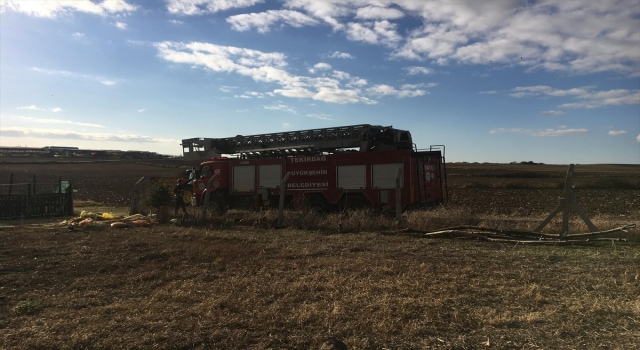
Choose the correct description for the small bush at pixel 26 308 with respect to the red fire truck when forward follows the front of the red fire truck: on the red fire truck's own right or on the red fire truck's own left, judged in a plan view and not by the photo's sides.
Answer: on the red fire truck's own left

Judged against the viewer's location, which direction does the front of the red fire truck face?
facing away from the viewer and to the left of the viewer

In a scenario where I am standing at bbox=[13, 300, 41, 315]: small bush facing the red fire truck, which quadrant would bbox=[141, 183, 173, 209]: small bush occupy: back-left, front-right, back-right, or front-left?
front-left

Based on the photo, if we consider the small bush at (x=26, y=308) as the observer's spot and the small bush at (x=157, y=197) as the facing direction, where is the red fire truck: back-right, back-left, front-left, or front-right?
front-right

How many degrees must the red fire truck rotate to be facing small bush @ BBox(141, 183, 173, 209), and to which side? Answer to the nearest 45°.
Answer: approximately 45° to its left

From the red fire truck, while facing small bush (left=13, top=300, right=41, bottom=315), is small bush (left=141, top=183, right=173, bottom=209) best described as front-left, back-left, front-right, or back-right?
front-right
